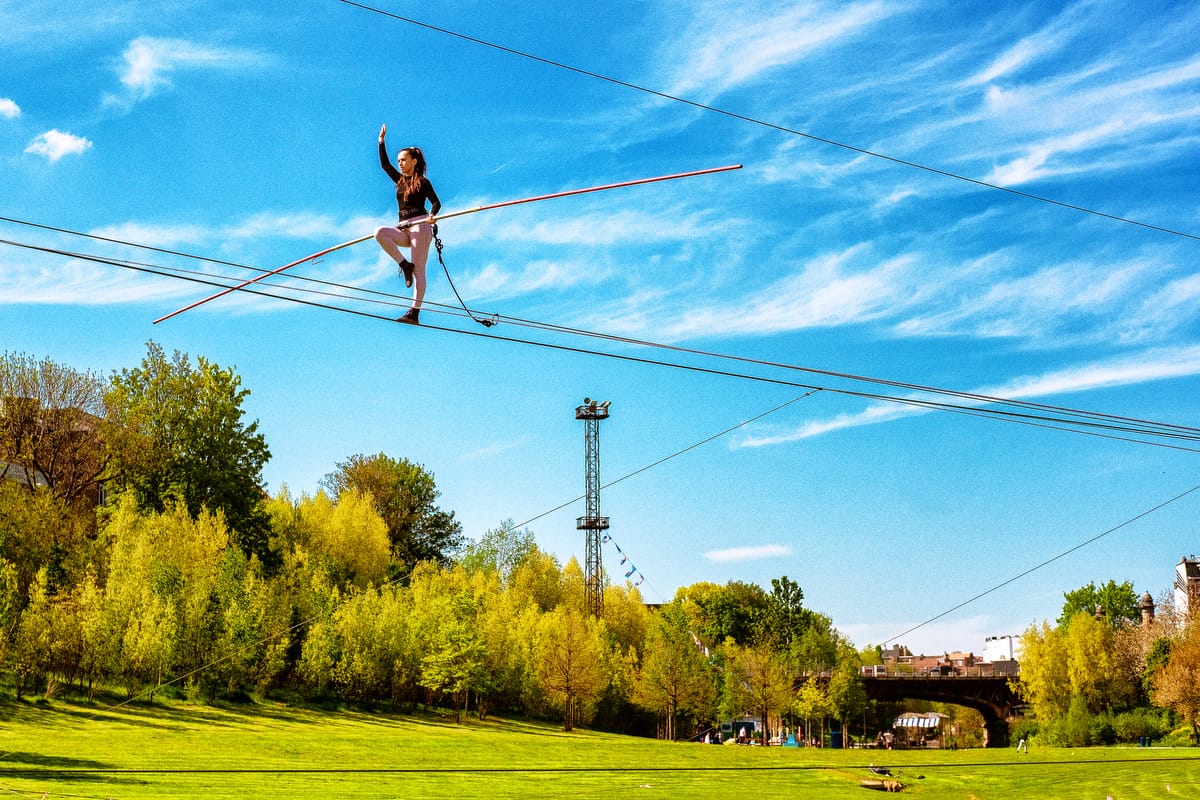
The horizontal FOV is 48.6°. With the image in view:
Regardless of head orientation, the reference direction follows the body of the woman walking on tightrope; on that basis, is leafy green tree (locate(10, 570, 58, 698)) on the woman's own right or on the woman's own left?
on the woman's own right

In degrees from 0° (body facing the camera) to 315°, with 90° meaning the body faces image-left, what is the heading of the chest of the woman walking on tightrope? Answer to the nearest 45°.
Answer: approximately 45°
